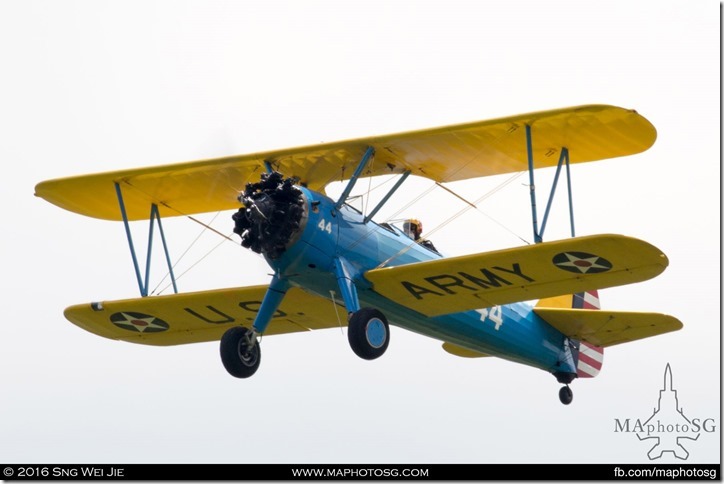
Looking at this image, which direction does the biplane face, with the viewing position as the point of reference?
facing the viewer and to the left of the viewer
